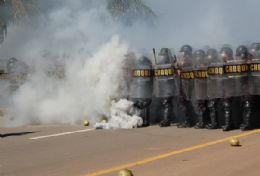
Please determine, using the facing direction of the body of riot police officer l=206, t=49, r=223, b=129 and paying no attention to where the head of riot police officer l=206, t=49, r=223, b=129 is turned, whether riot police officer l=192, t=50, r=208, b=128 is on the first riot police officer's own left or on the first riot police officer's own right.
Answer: on the first riot police officer's own right

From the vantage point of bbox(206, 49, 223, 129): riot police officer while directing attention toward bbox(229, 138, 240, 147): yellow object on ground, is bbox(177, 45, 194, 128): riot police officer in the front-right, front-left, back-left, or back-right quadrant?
back-right

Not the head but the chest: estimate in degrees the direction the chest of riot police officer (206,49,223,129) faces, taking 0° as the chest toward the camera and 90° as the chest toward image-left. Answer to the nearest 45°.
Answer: approximately 45°

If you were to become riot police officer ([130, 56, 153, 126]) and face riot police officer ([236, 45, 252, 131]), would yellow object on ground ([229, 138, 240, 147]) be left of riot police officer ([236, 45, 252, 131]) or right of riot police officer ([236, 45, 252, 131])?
right

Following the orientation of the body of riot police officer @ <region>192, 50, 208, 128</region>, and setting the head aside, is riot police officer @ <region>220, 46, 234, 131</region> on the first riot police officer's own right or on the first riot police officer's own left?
on the first riot police officer's own left
